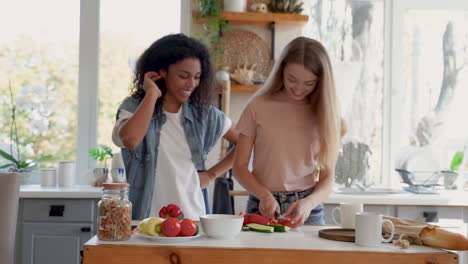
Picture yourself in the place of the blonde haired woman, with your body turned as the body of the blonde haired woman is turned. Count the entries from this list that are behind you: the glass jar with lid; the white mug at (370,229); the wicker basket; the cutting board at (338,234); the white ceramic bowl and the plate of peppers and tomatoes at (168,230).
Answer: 1

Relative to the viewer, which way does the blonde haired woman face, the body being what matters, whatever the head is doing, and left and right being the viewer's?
facing the viewer

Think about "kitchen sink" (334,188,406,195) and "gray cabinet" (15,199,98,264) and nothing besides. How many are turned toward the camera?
2

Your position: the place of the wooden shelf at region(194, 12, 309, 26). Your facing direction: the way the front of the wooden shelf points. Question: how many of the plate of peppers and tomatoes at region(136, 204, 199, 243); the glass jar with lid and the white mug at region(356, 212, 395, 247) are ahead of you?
3

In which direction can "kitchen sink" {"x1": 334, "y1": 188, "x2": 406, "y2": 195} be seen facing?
toward the camera

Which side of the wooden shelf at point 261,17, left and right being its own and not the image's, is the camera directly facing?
front

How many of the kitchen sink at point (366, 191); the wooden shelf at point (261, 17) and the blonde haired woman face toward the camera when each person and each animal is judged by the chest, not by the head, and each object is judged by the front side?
3

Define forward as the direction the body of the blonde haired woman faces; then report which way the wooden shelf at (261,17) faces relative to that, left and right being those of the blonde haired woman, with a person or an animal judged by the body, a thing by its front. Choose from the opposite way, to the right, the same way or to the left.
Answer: the same way

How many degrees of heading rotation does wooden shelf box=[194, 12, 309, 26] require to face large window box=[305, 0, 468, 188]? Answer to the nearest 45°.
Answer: approximately 135° to its left

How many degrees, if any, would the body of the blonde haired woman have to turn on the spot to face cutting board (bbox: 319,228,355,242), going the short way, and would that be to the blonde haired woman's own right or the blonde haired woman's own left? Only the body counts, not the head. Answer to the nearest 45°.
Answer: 0° — they already face it

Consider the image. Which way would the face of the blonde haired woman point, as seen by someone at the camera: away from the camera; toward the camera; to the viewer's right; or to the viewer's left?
toward the camera

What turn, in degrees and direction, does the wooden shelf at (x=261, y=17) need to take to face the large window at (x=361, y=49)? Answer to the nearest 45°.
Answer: approximately 135° to its left

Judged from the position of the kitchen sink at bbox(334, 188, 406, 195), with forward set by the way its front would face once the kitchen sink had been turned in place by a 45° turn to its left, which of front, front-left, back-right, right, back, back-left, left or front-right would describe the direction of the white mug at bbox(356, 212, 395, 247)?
front-right

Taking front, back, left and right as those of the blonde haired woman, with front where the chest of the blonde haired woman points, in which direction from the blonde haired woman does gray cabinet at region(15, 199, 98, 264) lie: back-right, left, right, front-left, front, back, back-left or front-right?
back-right
